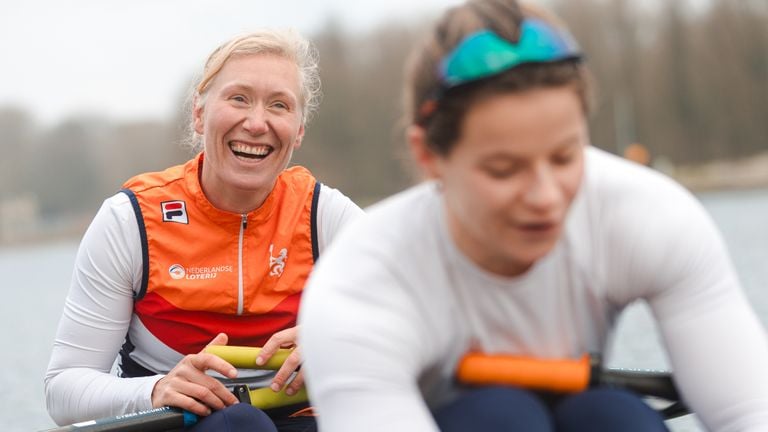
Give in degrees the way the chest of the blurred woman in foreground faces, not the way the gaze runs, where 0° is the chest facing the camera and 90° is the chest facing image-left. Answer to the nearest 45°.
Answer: approximately 0°
